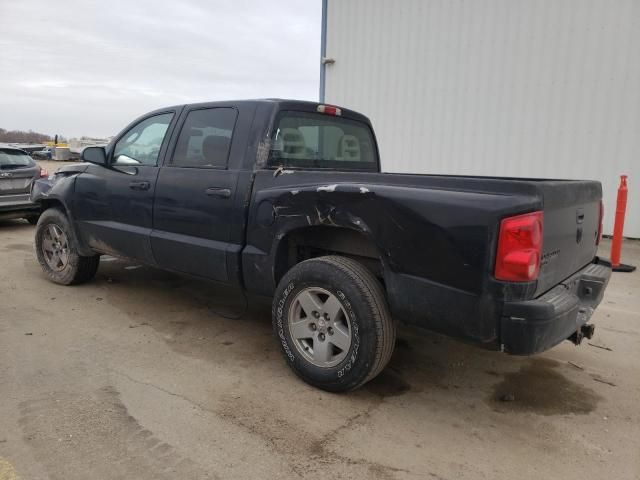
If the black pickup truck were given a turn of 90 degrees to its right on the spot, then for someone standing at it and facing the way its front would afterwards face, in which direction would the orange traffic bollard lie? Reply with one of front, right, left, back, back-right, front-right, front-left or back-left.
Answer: front

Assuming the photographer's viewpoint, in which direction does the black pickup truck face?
facing away from the viewer and to the left of the viewer

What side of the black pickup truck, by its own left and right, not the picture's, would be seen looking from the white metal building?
right
